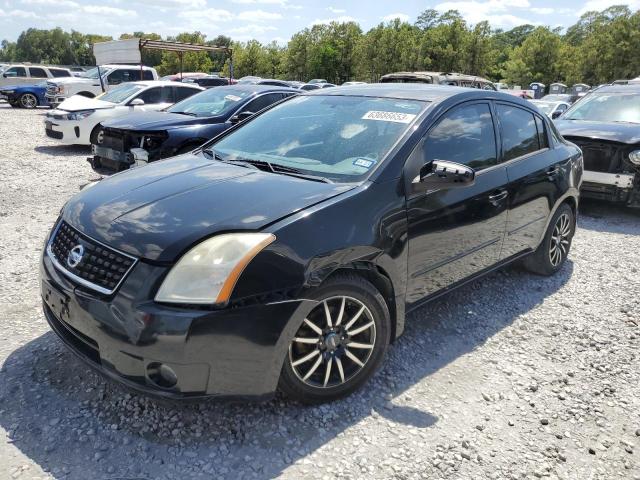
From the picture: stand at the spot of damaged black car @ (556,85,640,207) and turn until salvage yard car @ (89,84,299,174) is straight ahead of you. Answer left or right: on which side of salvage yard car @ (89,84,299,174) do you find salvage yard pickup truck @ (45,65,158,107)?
right

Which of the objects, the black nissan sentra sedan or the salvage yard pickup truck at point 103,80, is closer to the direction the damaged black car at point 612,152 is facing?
the black nissan sentra sedan

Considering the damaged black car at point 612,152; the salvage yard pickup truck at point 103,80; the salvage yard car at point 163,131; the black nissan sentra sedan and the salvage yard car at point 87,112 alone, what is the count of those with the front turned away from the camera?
0

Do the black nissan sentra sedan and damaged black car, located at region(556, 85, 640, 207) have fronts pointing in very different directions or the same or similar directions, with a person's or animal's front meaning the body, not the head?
same or similar directions

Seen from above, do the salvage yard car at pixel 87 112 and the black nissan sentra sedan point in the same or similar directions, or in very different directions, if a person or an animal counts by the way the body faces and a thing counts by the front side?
same or similar directions

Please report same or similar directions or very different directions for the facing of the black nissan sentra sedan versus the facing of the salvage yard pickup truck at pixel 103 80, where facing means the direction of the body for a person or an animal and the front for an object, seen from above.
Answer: same or similar directions

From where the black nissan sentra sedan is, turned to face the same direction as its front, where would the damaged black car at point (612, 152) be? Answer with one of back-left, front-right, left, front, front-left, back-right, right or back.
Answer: back

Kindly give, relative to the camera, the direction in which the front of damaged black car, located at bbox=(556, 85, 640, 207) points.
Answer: facing the viewer and to the left of the viewer

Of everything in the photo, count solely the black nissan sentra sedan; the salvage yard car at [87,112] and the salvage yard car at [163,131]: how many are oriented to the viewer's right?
0
